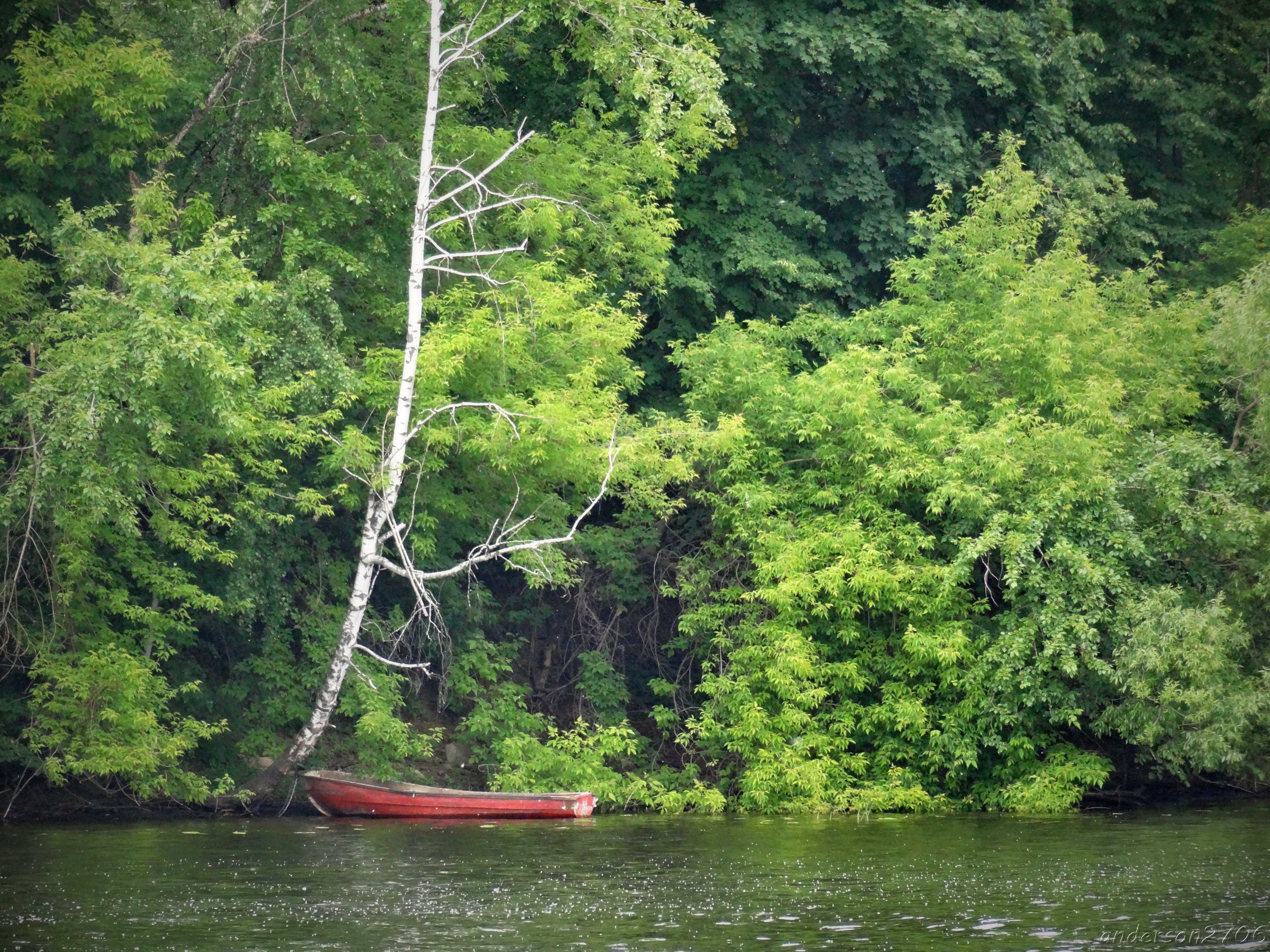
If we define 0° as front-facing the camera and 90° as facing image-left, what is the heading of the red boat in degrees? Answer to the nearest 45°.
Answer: approximately 90°
